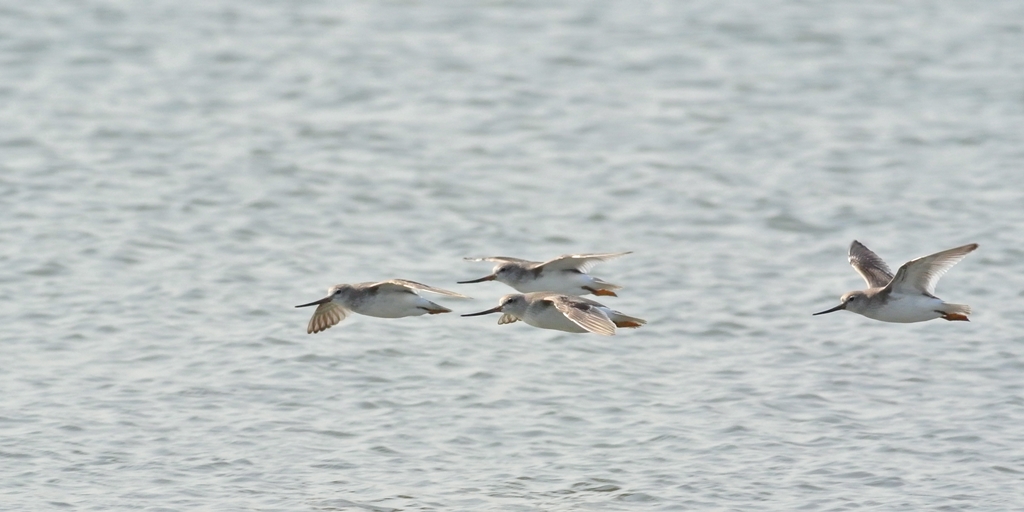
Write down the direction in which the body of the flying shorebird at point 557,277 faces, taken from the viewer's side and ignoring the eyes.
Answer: to the viewer's left

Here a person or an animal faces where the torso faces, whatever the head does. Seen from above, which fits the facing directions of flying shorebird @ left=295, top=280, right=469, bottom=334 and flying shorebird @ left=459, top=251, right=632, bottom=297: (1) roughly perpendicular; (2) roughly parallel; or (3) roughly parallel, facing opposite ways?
roughly parallel

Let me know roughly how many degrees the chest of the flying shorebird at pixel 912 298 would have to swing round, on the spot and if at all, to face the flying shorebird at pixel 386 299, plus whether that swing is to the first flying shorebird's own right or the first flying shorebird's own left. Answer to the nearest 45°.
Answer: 0° — it already faces it

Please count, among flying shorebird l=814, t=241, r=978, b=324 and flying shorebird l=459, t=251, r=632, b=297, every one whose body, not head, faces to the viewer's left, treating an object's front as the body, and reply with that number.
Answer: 2

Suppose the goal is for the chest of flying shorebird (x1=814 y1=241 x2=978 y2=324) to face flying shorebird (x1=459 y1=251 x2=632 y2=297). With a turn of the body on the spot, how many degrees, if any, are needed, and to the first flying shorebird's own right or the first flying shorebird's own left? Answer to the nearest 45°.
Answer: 0° — it already faces it

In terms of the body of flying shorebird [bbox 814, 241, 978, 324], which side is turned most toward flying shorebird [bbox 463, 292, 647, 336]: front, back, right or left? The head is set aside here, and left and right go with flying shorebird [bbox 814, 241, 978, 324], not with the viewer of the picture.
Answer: front

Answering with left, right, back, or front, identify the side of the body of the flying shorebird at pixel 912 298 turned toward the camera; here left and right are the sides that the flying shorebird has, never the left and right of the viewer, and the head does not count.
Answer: left

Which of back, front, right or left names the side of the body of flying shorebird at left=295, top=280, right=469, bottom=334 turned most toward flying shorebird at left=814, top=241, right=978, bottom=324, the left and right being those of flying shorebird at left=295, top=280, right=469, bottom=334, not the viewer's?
back

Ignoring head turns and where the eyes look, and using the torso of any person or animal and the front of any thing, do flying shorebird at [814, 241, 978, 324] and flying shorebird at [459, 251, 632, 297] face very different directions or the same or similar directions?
same or similar directions

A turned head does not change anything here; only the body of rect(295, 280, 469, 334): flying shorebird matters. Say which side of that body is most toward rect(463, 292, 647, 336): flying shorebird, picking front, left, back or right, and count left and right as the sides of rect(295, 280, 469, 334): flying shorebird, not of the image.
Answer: back

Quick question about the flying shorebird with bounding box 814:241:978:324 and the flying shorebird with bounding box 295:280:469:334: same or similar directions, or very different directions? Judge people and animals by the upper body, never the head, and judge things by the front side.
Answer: same or similar directions

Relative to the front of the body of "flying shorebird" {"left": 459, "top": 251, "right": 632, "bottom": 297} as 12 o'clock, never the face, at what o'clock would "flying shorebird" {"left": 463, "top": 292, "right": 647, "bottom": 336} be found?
"flying shorebird" {"left": 463, "top": 292, "right": 647, "bottom": 336} is roughly at 9 o'clock from "flying shorebird" {"left": 459, "top": 251, "right": 632, "bottom": 297}.

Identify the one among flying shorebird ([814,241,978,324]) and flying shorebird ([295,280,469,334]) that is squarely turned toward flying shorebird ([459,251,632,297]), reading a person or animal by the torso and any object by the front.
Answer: flying shorebird ([814,241,978,324])

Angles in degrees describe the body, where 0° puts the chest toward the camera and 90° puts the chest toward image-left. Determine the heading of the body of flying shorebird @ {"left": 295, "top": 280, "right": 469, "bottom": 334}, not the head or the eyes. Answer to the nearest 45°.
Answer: approximately 90°
